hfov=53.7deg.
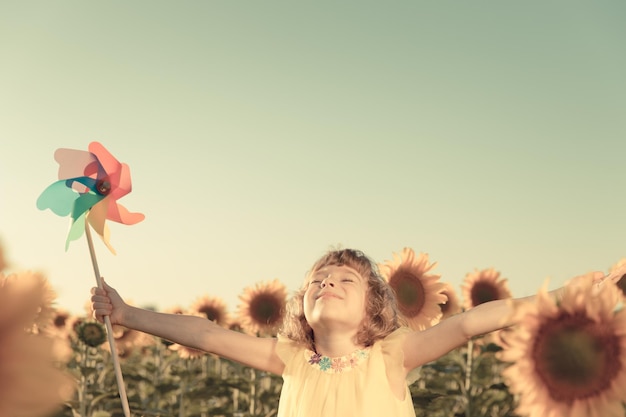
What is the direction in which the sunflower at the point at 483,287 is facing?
toward the camera

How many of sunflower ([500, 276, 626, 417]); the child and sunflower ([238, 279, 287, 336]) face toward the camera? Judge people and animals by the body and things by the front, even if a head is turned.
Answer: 3

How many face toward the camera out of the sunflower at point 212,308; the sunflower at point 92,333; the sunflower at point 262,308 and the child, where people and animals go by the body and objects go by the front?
4

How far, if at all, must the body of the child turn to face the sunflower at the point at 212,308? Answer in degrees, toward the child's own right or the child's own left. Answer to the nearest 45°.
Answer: approximately 180°

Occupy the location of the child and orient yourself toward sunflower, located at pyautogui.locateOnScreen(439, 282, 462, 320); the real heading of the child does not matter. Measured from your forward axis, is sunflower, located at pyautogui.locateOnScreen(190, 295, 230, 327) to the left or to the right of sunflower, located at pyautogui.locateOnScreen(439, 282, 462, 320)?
left

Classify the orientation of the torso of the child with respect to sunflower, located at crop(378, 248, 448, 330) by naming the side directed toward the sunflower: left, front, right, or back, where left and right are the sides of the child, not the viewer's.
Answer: back

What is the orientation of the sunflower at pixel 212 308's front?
toward the camera

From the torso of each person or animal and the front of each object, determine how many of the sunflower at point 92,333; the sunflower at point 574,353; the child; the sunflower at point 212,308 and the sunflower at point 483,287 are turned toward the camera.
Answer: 5

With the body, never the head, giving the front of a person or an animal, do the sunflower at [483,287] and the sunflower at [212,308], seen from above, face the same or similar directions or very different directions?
same or similar directions

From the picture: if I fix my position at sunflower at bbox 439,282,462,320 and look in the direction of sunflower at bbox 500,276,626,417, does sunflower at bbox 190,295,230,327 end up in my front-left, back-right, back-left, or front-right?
back-right

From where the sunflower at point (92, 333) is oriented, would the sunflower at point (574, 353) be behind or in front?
in front

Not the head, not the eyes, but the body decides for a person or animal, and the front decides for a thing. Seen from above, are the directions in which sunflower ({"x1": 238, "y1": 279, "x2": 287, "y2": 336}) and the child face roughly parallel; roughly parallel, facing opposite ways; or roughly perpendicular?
roughly parallel

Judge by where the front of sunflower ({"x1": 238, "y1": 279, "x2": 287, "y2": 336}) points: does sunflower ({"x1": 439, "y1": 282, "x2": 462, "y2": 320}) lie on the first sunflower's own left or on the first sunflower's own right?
on the first sunflower's own left

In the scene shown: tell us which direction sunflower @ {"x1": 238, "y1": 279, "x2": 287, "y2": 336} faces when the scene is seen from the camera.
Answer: facing the viewer

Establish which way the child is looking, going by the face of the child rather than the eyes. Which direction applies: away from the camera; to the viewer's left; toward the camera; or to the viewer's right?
toward the camera
